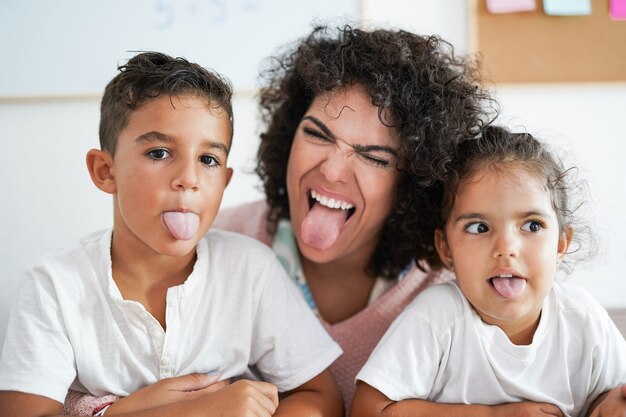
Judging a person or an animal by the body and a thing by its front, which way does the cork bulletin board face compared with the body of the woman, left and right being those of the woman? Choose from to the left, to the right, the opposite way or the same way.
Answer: the same way

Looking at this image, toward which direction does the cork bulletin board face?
toward the camera

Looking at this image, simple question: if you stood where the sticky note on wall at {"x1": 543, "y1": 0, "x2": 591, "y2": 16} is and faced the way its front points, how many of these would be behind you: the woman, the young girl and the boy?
0

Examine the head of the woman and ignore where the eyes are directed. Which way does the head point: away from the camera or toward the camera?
toward the camera

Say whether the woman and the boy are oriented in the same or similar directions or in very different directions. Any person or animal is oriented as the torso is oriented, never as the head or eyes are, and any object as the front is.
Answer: same or similar directions

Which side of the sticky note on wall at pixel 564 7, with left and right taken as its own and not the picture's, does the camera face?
front

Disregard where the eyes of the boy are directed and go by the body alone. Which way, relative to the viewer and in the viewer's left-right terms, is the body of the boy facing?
facing the viewer

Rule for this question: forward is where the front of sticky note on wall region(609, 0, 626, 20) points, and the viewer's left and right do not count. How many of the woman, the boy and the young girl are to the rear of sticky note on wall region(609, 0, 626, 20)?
0

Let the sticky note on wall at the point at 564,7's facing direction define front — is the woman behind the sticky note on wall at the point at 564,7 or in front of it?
in front

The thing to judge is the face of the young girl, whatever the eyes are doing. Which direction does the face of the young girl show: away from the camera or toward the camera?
toward the camera

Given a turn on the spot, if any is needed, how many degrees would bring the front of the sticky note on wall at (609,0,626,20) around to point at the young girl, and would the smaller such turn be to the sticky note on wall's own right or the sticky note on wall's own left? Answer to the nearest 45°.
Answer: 0° — it already faces them

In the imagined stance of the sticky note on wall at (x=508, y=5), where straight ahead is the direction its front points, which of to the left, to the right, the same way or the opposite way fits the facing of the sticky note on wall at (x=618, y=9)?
the same way

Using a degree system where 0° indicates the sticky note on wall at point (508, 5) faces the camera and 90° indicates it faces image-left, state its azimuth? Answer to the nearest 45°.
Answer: approximately 0°

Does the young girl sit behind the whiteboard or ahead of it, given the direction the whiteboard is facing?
ahead
